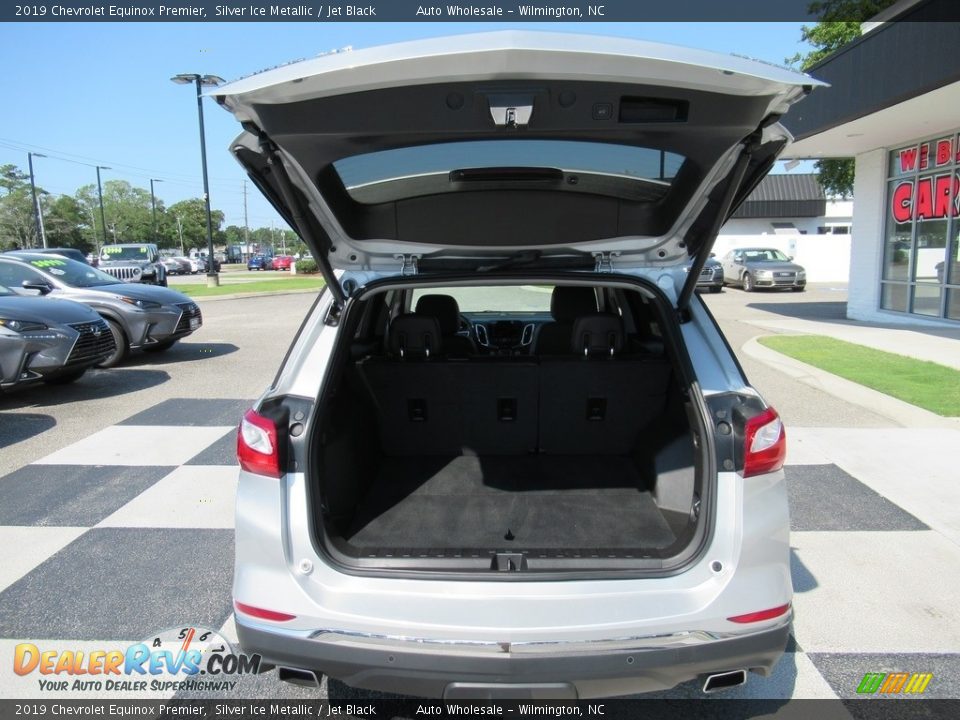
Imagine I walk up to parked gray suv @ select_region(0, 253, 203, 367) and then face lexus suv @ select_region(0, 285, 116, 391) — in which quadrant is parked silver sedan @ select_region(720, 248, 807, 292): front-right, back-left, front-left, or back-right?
back-left

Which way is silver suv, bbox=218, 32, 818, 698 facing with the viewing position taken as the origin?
facing away from the viewer

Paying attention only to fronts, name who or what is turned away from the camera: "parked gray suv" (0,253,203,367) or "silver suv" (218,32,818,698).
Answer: the silver suv

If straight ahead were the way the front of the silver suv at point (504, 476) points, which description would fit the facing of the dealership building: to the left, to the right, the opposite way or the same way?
to the left

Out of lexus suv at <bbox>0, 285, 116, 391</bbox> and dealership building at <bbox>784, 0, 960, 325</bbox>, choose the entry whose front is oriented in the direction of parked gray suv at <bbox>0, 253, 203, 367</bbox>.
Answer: the dealership building

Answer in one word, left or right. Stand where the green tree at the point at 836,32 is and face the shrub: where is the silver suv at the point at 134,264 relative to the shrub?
left

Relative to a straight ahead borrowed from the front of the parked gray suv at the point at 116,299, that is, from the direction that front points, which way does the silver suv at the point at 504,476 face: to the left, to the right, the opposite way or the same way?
to the left
